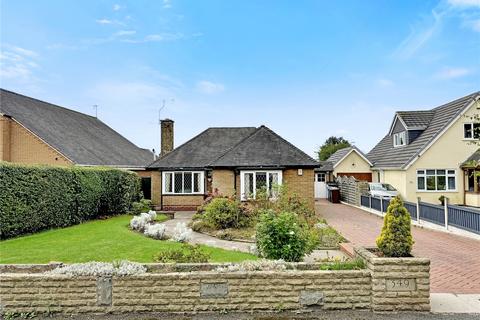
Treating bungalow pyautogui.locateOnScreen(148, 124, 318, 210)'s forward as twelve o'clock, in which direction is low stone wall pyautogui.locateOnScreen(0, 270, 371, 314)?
The low stone wall is roughly at 12 o'clock from the bungalow.

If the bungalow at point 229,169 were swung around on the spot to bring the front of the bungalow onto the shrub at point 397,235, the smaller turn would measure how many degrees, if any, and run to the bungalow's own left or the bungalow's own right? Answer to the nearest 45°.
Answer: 0° — it already faces it

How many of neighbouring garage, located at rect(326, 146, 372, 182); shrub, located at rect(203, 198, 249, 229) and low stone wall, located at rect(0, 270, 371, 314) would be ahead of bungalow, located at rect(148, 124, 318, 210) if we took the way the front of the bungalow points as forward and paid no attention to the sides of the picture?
2

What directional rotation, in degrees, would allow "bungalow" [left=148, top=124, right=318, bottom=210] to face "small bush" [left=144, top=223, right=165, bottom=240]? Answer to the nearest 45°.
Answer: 0° — it already faces it

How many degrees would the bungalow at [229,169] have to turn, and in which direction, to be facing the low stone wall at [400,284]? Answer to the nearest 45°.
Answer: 0° — it already faces it
